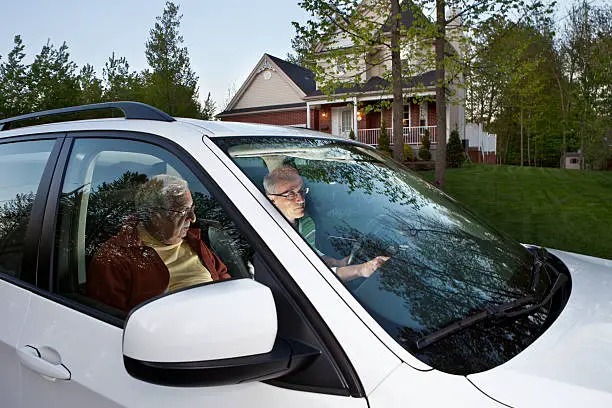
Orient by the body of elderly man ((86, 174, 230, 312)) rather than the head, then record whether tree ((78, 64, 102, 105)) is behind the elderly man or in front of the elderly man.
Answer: behind

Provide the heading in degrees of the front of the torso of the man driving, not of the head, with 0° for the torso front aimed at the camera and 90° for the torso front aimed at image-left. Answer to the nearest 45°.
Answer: approximately 315°

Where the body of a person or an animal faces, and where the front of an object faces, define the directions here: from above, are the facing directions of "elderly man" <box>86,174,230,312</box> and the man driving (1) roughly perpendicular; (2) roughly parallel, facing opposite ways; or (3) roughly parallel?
roughly parallel

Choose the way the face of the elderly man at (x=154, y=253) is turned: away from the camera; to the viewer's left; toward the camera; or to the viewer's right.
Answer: to the viewer's right

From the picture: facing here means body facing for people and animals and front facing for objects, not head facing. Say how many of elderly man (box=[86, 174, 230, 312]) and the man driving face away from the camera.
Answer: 0

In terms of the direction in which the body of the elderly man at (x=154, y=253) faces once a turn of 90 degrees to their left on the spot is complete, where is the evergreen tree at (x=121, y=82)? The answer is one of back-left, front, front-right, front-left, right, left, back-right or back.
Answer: front-left

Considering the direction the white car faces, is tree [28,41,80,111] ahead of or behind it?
behind

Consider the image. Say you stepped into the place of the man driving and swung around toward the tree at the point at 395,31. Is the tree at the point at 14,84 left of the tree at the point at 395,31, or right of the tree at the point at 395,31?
left

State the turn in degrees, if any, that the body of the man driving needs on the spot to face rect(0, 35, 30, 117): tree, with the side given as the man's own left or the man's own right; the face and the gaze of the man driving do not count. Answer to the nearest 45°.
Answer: approximately 180°

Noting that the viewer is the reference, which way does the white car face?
facing the viewer and to the right of the viewer

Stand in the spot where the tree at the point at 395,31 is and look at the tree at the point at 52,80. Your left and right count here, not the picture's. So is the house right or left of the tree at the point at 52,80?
right
